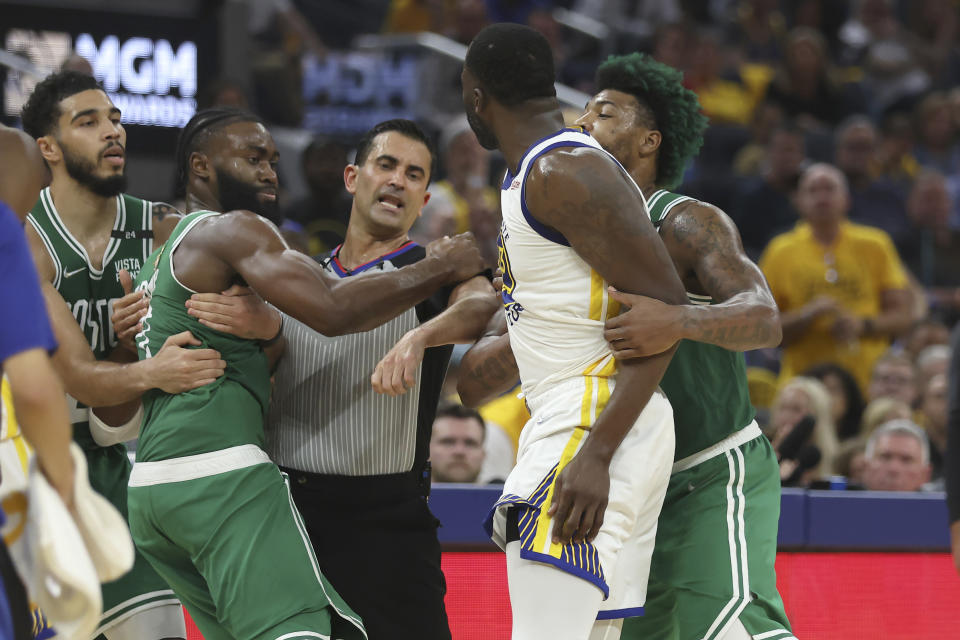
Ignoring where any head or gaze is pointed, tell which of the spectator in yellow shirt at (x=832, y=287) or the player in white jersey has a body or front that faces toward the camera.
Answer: the spectator in yellow shirt

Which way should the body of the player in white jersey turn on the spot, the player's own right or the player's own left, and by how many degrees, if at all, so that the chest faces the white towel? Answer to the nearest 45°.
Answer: approximately 45° to the player's own left

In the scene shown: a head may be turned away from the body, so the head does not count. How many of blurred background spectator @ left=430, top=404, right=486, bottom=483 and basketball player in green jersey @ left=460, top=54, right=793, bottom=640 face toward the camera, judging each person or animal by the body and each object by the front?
1

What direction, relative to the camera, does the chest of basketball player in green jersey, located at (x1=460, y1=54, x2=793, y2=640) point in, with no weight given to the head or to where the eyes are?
to the viewer's left

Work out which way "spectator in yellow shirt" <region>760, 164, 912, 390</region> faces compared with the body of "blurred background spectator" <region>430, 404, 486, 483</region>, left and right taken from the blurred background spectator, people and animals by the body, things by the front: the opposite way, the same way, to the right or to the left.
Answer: the same way

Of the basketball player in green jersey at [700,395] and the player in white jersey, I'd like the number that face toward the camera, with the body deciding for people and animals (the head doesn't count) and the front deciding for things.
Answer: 0

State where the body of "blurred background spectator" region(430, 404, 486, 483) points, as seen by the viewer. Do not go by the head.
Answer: toward the camera

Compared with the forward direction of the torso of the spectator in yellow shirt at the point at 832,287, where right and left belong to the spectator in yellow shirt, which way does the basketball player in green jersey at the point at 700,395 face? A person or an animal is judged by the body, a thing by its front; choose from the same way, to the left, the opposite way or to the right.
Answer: to the right

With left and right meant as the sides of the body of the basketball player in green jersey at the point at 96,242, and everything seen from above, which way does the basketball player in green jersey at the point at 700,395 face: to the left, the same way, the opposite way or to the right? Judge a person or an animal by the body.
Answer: to the right

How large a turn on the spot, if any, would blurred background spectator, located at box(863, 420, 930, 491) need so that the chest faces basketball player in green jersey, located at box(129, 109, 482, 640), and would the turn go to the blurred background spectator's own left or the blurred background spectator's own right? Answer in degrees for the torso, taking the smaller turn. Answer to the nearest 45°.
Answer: approximately 45° to the blurred background spectator's own right

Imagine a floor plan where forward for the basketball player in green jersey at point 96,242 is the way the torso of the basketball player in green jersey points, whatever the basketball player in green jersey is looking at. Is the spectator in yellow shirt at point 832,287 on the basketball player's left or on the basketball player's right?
on the basketball player's left

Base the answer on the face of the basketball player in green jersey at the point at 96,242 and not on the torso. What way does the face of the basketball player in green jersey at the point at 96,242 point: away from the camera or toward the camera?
toward the camera

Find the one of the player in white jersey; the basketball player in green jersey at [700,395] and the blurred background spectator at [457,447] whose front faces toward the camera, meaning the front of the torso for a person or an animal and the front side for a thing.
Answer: the blurred background spectator

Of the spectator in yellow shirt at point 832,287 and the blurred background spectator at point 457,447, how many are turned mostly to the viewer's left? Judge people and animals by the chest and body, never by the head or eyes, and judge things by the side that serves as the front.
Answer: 0

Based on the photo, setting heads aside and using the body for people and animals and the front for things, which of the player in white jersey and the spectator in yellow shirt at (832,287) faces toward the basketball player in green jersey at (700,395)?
the spectator in yellow shirt

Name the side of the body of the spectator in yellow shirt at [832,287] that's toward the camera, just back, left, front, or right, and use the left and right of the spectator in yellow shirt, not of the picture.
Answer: front
